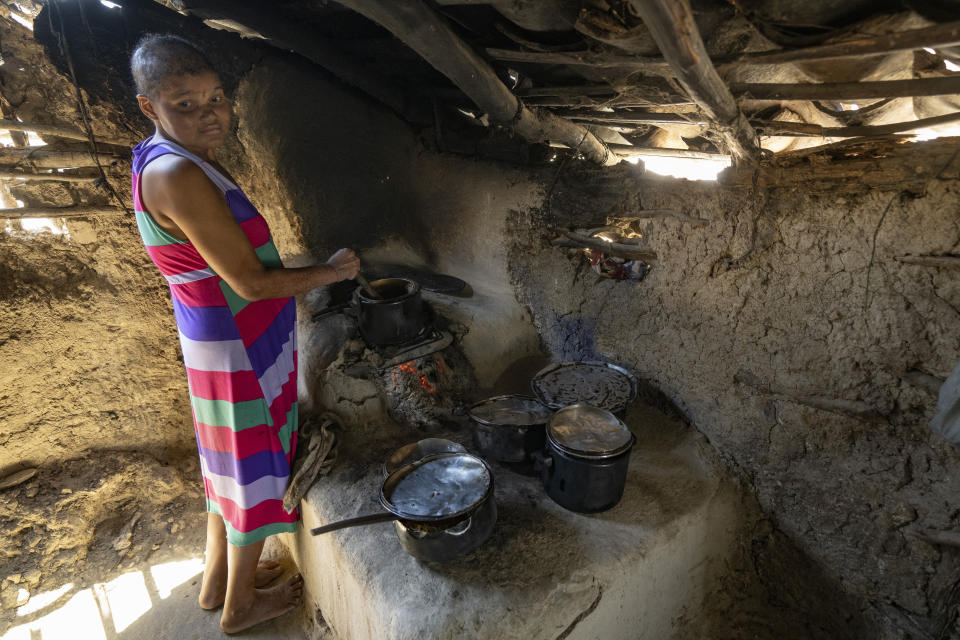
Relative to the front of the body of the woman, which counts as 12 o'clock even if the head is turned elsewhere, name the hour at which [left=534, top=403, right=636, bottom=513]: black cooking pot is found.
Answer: The black cooking pot is roughly at 1 o'clock from the woman.

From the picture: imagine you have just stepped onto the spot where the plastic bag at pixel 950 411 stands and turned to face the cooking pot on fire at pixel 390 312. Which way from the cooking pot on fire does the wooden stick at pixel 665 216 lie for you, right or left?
right

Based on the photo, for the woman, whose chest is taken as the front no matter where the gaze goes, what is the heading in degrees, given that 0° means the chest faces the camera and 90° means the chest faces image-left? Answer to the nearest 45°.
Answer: approximately 270°

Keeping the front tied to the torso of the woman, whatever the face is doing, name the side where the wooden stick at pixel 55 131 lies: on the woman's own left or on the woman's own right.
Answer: on the woman's own left

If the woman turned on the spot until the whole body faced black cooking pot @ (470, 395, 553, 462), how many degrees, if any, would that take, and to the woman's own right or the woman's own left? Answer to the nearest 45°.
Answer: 0° — they already face it

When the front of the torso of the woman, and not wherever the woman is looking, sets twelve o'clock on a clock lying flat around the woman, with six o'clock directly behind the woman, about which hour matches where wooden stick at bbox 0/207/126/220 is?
The wooden stick is roughly at 8 o'clock from the woman.

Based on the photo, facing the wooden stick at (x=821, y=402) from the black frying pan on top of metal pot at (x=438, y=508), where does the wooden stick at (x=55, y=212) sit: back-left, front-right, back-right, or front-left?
back-left

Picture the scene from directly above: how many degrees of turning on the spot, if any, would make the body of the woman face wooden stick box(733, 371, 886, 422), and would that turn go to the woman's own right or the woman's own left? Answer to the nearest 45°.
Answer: approximately 45° to the woman's own right

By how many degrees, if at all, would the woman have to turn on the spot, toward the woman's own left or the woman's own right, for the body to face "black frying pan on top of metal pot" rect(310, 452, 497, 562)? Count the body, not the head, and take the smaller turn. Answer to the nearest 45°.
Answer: approximately 45° to the woman's own right

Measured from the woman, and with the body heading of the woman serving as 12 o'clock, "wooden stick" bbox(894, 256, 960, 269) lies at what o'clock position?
The wooden stick is roughly at 1 o'clock from the woman.

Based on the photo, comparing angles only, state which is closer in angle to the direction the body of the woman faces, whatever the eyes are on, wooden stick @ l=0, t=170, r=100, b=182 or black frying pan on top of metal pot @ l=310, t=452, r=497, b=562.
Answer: the black frying pan on top of metal pot
